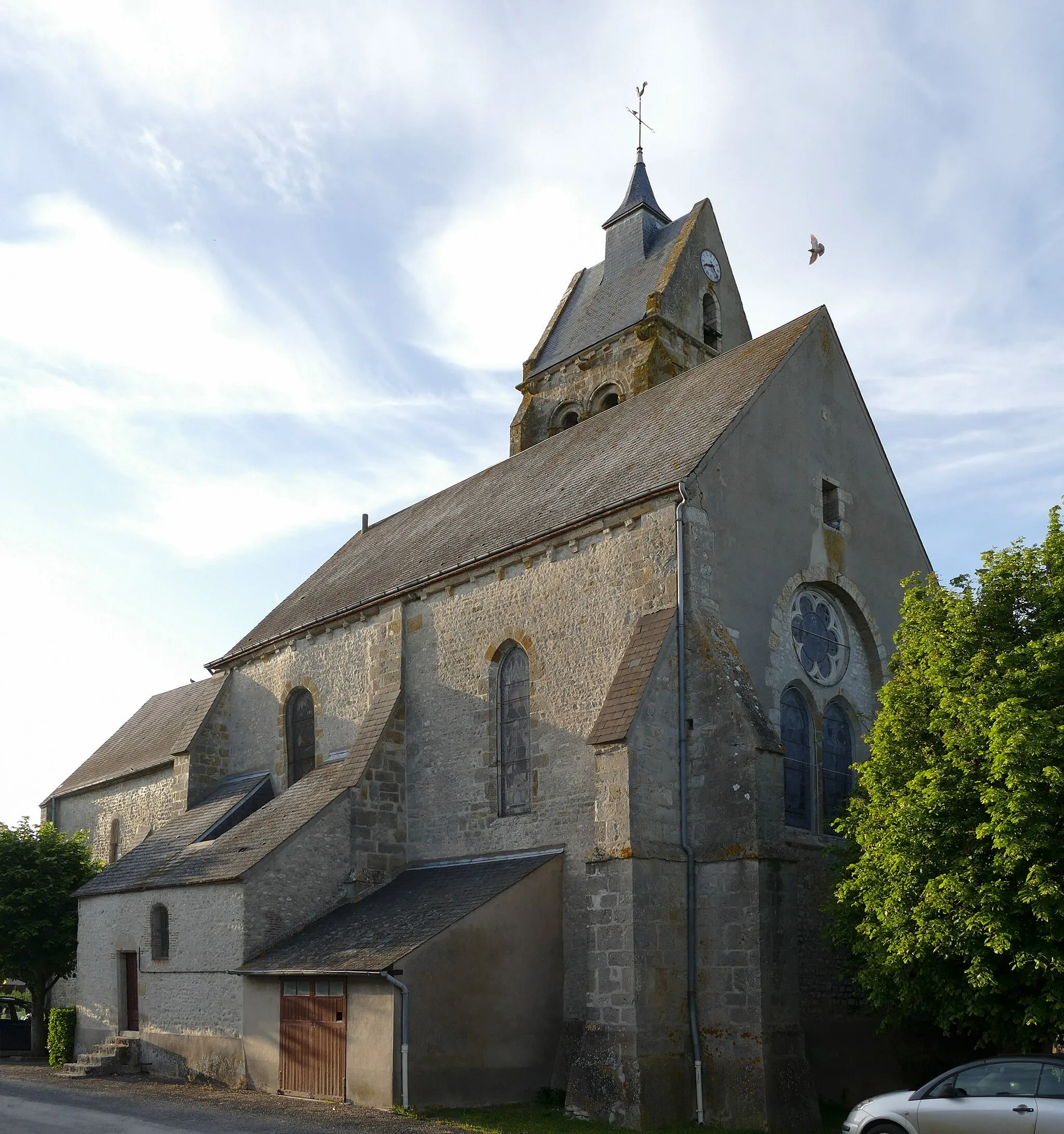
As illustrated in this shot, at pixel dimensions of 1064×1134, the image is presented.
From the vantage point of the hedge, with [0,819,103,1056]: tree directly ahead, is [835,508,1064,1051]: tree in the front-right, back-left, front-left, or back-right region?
back-right

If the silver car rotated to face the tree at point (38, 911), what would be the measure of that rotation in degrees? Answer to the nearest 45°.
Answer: approximately 45° to its right

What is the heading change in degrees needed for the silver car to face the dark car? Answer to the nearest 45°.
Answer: approximately 45° to its right

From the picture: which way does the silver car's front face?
to the viewer's left
